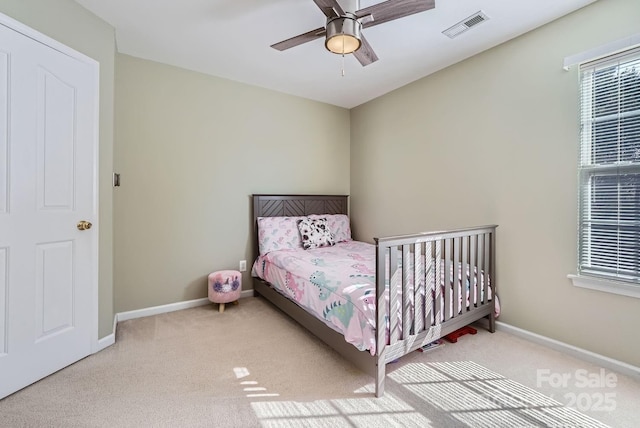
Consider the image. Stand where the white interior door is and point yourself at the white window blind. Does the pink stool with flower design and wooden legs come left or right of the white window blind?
left

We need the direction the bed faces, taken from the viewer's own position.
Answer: facing the viewer and to the right of the viewer

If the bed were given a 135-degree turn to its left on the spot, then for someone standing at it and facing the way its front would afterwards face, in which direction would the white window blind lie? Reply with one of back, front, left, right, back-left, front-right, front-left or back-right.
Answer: right
